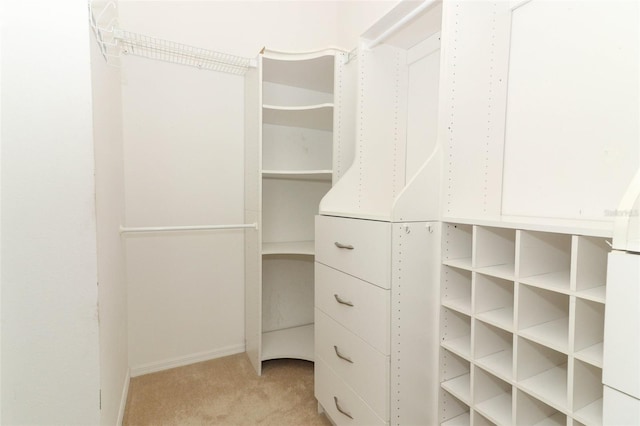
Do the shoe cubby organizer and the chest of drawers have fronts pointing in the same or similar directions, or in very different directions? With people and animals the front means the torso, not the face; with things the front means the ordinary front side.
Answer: same or similar directions

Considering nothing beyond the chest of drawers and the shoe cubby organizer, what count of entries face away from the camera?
0

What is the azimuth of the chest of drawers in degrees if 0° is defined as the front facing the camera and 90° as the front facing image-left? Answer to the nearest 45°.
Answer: approximately 45°

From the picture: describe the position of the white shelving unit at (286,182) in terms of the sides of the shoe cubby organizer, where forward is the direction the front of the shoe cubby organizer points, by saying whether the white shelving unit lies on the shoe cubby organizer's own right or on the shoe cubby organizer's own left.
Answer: on the shoe cubby organizer's own right

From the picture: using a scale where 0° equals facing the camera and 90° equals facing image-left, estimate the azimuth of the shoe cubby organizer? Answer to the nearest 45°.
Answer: approximately 45°

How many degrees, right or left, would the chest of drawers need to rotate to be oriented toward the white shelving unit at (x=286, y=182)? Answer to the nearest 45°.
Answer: approximately 90° to its right

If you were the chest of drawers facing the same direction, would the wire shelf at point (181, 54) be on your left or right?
on your right

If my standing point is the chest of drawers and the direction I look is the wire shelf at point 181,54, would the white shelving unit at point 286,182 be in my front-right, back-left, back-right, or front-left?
front-right
